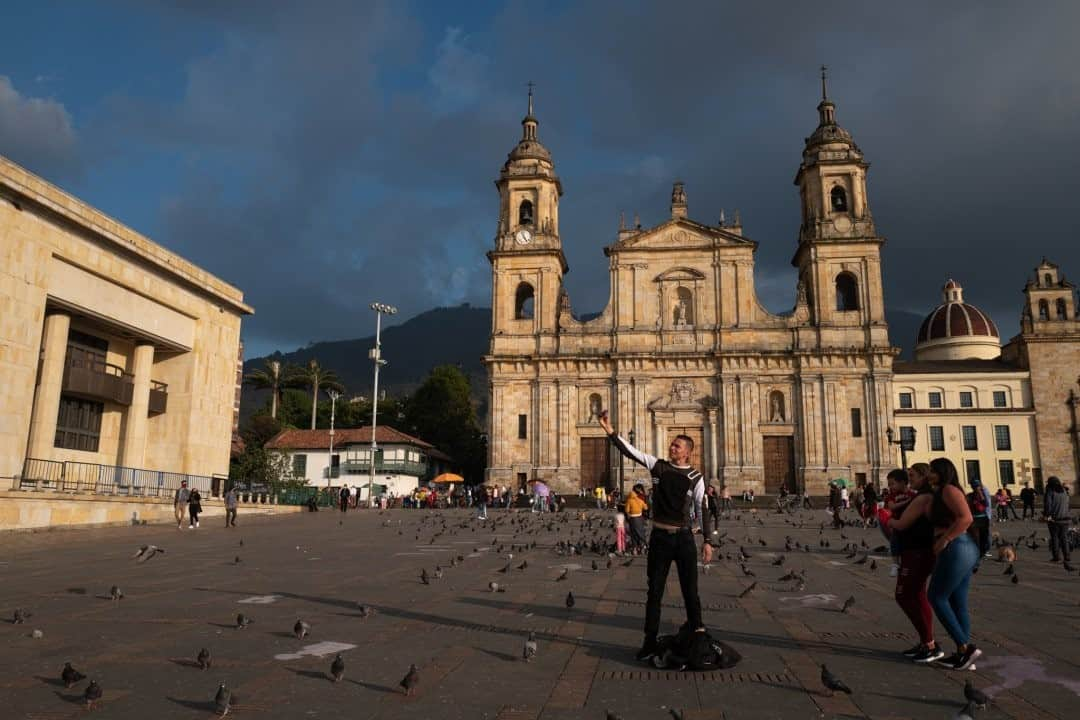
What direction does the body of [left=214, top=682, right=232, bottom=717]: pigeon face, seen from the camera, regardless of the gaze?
away from the camera

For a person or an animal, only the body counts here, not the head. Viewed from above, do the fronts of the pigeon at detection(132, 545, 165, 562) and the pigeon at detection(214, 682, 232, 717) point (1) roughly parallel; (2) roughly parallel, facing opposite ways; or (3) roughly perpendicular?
roughly perpendicular

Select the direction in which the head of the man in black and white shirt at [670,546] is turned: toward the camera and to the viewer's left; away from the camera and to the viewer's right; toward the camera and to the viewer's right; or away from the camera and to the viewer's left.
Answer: toward the camera and to the viewer's left

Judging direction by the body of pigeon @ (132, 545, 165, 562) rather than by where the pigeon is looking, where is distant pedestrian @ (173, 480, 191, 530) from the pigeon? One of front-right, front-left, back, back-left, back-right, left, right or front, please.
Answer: right

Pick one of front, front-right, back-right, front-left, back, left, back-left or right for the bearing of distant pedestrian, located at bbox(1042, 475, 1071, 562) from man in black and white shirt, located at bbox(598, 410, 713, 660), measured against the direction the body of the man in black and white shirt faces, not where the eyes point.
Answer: back-left

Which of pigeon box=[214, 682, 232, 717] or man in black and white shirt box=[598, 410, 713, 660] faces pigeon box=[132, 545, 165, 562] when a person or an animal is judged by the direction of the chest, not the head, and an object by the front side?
pigeon box=[214, 682, 232, 717]

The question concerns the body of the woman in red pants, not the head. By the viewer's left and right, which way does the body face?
facing to the left of the viewer

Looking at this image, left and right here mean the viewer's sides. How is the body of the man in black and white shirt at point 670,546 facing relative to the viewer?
facing the viewer

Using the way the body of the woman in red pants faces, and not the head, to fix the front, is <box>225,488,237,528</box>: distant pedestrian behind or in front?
in front

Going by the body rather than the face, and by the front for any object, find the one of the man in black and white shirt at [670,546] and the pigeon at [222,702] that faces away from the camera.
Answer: the pigeon

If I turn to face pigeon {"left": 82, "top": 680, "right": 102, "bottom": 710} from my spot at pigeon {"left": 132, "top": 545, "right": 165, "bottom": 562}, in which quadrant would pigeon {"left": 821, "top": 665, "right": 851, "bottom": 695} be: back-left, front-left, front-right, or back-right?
front-left

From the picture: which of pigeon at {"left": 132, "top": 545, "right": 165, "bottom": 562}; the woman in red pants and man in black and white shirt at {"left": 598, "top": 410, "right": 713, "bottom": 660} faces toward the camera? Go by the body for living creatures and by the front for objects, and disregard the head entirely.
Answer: the man in black and white shirt

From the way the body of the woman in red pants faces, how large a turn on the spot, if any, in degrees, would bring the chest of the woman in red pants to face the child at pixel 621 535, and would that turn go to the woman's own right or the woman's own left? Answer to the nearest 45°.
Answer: approximately 45° to the woman's own right

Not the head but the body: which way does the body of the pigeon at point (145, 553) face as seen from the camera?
to the viewer's left

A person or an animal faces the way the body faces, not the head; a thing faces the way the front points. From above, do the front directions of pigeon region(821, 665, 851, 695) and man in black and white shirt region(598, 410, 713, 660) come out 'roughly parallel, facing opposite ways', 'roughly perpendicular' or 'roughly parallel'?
roughly perpendicular

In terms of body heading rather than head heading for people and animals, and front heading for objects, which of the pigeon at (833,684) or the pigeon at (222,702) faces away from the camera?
the pigeon at (222,702)
